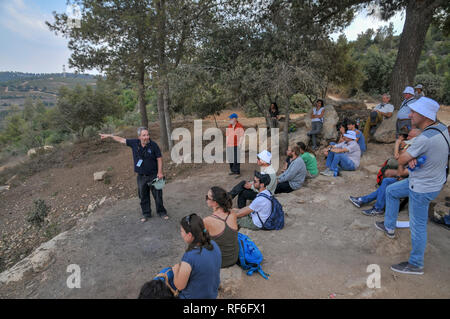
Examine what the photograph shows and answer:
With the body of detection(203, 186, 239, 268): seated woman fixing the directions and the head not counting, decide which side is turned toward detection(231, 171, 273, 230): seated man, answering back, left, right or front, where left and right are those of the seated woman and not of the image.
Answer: right

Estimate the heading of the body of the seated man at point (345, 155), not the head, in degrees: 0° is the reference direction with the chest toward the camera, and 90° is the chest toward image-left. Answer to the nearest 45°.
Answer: approximately 90°

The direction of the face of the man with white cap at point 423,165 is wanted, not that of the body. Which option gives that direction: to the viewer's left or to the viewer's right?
to the viewer's left

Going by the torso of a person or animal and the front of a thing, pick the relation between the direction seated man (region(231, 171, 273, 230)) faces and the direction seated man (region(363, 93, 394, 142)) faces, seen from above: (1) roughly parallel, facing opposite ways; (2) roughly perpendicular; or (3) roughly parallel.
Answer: roughly parallel

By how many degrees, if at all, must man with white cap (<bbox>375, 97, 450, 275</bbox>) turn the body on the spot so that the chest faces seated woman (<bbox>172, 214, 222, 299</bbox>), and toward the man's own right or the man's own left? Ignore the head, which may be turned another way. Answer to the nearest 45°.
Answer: approximately 45° to the man's own left

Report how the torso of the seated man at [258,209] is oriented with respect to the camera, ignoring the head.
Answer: to the viewer's left

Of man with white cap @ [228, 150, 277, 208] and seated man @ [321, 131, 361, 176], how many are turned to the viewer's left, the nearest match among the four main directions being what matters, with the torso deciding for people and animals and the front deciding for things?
2

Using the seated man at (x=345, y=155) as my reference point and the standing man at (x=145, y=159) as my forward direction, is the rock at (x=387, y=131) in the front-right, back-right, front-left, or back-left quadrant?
back-right

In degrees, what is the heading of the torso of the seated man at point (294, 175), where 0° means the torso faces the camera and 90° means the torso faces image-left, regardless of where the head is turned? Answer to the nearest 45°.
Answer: approximately 90°

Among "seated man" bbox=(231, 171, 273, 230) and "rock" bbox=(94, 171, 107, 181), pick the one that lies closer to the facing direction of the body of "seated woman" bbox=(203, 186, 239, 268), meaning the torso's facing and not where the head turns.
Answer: the rock

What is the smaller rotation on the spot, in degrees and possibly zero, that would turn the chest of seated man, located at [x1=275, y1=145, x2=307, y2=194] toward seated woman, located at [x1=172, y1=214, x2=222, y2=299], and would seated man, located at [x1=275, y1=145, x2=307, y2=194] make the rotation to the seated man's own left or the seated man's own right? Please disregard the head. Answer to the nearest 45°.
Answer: approximately 90° to the seated man's own left

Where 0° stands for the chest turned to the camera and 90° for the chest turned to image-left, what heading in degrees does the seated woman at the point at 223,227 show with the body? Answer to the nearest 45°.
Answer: approximately 135°

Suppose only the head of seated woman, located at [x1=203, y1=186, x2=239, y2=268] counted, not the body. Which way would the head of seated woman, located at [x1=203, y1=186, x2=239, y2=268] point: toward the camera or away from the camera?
away from the camera

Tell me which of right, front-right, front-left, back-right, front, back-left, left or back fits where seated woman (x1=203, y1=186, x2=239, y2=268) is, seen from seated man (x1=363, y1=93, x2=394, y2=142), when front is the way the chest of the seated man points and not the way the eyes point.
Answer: front-left

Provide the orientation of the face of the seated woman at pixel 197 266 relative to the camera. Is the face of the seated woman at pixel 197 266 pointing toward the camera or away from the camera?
away from the camera
